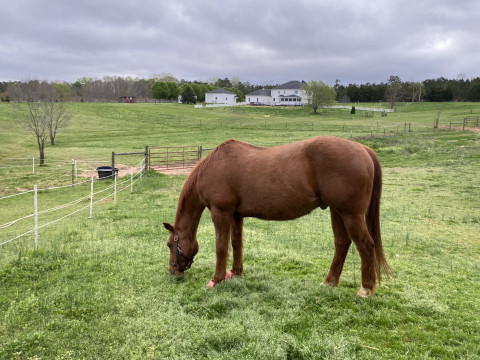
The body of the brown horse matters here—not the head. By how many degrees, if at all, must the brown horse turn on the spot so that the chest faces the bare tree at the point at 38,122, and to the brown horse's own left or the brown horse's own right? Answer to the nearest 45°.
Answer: approximately 45° to the brown horse's own right

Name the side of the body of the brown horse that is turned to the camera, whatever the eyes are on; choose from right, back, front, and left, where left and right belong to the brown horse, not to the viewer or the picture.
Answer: left
